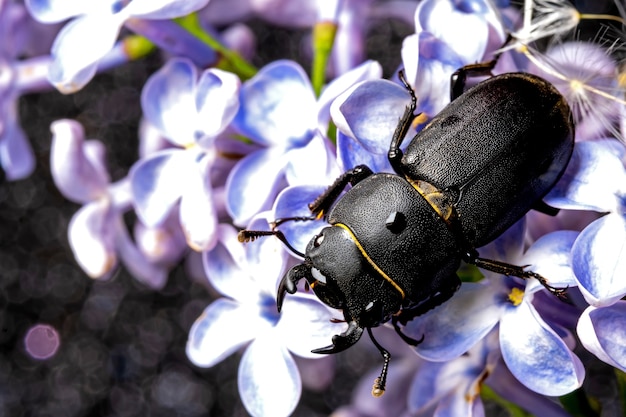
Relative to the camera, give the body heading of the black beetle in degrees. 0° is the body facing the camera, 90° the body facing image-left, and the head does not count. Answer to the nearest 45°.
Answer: approximately 45°
